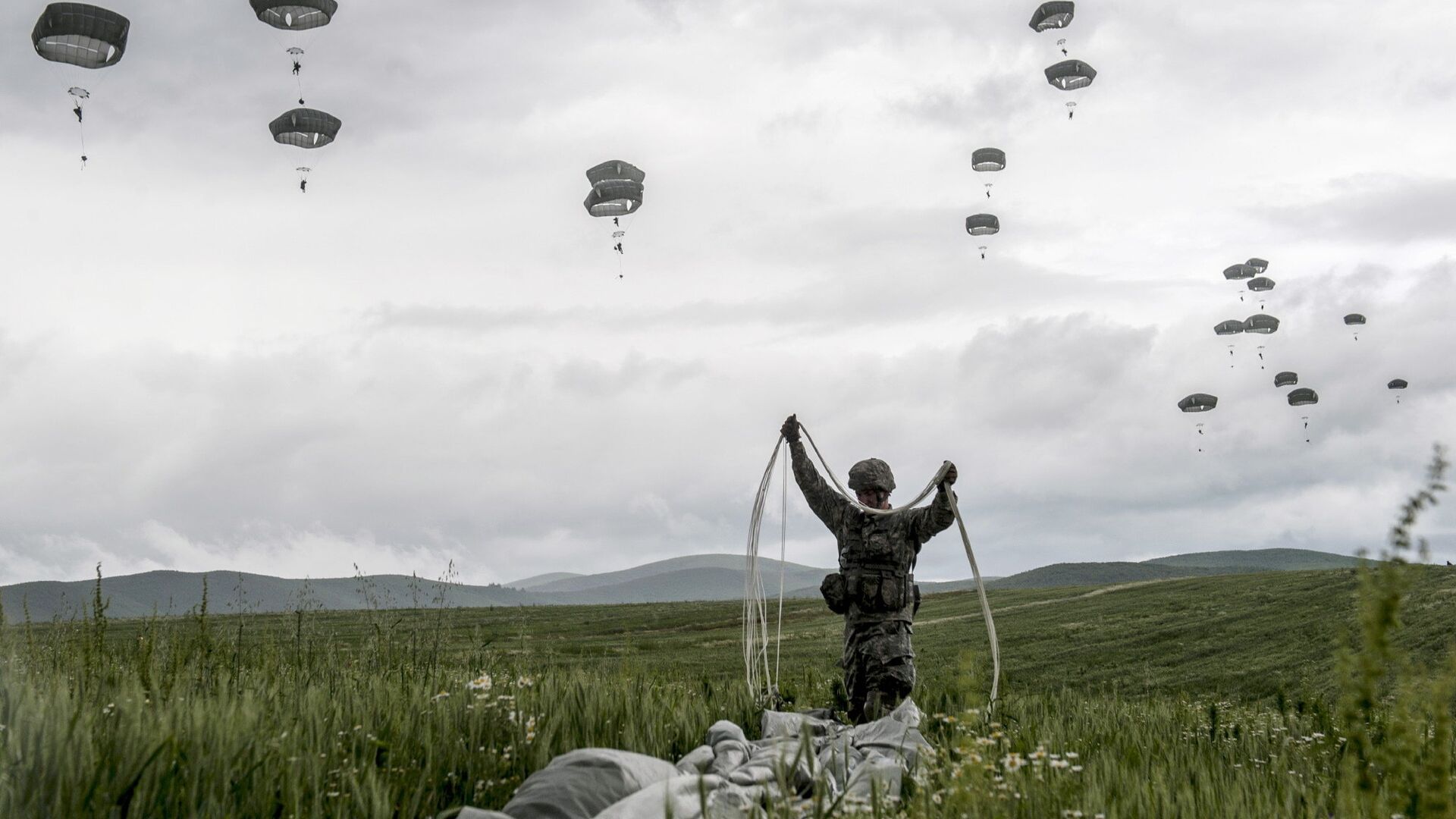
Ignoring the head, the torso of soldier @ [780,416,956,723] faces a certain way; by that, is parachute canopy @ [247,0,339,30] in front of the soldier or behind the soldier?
behind

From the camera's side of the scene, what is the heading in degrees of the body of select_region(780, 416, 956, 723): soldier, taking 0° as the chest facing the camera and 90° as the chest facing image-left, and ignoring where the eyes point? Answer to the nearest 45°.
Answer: approximately 0°

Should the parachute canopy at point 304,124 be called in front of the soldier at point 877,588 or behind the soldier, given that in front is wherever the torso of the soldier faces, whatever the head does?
behind

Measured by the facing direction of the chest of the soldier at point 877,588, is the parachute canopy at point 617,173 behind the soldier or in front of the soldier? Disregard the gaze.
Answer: behind

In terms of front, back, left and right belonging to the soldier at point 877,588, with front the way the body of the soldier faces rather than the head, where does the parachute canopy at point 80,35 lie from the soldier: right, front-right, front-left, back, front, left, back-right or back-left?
back-right
